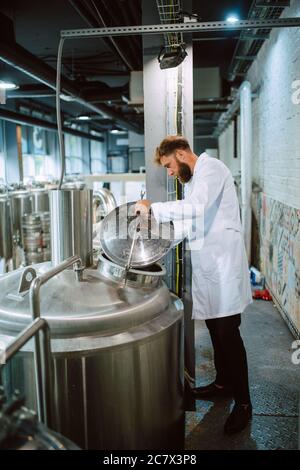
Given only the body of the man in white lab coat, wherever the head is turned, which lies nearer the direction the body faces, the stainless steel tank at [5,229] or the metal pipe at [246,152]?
the stainless steel tank

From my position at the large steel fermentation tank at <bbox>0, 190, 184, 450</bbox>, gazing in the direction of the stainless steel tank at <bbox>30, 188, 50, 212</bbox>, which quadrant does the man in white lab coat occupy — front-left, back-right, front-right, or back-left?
front-right

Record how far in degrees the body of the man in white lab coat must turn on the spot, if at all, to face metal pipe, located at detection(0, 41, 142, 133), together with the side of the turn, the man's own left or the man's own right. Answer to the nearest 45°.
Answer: approximately 45° to the man's own right

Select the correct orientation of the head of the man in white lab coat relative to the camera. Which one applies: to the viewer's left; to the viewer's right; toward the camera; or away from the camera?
to the viewer's left

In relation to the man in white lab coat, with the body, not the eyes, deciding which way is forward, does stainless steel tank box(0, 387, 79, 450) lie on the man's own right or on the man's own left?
on the man's own left

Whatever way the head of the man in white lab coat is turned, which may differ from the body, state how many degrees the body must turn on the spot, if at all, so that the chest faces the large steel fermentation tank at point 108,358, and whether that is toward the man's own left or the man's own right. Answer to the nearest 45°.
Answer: approximately 45° to the man's own left

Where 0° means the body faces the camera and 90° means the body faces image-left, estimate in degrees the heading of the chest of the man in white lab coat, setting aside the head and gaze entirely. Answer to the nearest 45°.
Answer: approximately 90°

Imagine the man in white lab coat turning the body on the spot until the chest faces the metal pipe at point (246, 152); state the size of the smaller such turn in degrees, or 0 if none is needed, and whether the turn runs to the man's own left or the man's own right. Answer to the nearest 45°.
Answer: approximately 90° to the man's own right
